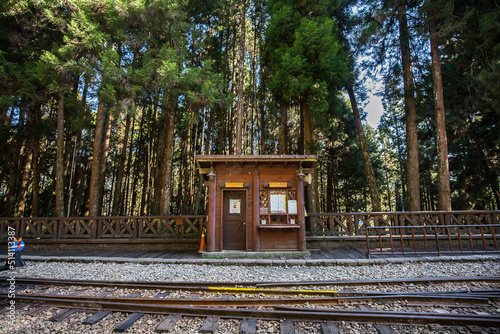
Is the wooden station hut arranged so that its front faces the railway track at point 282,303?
yes

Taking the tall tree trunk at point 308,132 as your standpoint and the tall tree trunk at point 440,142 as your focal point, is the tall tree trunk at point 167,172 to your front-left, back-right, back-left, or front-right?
back-right

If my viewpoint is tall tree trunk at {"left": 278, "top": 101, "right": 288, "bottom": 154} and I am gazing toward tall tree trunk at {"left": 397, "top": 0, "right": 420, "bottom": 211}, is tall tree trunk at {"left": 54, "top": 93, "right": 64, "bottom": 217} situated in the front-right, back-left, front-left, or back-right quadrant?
back-right

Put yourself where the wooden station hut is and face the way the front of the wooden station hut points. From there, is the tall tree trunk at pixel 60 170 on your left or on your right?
on your right

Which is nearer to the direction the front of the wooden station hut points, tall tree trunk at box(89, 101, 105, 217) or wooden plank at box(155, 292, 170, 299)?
the wooden plank

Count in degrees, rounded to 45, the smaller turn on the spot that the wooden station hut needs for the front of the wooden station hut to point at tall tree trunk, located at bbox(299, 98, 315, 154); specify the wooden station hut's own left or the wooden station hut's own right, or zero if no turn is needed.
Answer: approximately 135° to the wooden station hut's own left

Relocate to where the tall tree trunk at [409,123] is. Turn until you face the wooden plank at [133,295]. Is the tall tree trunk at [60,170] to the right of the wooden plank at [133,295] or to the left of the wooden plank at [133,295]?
right

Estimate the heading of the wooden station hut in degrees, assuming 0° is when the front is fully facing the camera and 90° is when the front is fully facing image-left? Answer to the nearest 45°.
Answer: approximately 0°

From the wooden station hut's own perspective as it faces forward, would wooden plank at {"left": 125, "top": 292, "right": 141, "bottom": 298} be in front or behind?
in front

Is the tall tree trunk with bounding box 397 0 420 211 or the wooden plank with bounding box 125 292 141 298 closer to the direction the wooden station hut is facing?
the wooden plank

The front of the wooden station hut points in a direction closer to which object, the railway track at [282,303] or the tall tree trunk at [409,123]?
the railway track

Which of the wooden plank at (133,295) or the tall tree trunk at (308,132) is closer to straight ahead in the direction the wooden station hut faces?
the wooden plank
